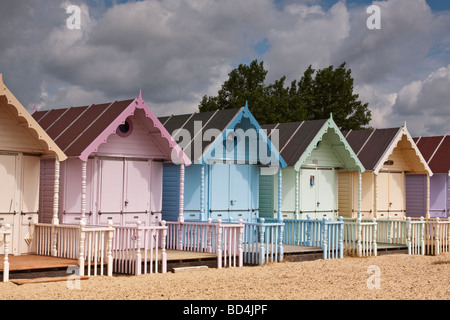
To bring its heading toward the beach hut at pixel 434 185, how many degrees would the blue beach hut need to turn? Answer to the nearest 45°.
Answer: approximately 90° to its left

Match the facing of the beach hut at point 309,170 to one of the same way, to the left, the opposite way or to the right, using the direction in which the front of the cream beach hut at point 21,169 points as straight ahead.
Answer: the same way

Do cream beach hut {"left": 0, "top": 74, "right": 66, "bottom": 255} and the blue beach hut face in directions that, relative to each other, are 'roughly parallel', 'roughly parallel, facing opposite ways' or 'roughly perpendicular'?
roughly parallel

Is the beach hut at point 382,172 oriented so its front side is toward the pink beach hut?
no

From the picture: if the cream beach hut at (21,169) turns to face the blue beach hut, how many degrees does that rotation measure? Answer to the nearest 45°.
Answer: approximately 90° to its left

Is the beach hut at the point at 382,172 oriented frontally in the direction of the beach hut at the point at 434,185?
no

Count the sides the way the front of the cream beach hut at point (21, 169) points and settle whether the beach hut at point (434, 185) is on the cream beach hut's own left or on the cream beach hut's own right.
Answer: on the cream beach hut's own left

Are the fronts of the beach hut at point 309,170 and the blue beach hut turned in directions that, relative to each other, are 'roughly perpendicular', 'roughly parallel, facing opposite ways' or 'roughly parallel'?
roughly parallel

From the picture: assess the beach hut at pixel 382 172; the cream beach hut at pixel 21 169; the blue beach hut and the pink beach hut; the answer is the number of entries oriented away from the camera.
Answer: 0

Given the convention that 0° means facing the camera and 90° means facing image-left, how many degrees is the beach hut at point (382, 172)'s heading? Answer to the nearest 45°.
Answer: approximately 315°

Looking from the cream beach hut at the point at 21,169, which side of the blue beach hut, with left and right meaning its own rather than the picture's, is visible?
right

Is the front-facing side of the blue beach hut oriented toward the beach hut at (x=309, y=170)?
no

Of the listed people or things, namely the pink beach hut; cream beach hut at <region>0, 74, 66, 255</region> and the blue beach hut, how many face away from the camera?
0

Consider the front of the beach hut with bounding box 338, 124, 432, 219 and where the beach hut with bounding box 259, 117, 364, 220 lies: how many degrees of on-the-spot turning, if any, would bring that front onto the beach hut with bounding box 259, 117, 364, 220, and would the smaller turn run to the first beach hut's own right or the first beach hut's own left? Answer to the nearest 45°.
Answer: approximately 90° to the first beach hut's own right

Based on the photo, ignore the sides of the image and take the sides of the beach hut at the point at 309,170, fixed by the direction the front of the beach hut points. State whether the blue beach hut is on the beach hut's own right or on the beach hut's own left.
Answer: on the beach hut's own right

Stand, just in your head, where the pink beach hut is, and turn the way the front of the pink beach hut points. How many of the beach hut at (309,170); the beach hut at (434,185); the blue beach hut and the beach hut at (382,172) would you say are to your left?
4

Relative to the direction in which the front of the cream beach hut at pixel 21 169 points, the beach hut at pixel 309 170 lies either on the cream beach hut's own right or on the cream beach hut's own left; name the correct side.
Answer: on the cream beach hut's own left

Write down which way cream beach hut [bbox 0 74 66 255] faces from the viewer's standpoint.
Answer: facing the viewer and to the right of the viewer

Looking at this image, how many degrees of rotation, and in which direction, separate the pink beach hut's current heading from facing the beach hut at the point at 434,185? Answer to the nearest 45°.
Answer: approximately 90° to its left
